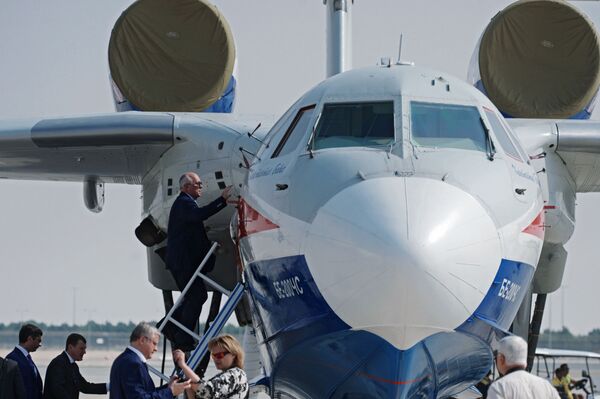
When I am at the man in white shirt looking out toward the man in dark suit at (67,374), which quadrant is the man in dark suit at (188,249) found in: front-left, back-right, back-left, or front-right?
front-right

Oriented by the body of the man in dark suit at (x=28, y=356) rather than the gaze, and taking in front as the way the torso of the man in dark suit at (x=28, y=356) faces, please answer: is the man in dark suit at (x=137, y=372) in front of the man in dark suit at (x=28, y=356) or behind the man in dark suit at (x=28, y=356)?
in front

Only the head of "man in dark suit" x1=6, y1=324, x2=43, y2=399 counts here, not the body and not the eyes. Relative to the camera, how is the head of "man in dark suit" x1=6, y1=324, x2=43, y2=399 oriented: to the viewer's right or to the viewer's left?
to the viewer's right

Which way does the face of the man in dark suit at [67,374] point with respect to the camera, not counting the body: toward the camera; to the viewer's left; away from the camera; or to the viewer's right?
to the viewer's right

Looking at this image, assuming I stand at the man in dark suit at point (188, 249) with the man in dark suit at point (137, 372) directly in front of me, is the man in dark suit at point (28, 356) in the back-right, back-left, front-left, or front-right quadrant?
front-right

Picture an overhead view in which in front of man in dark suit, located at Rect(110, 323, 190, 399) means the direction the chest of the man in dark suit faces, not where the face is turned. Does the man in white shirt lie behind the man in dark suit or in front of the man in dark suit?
in front

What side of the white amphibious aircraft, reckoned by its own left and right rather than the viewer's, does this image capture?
front

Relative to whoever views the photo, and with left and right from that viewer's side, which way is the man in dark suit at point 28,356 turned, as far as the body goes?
facing the viewer and to the right of the viewer

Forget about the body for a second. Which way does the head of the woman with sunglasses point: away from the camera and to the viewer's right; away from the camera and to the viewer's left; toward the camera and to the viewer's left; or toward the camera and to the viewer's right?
toward the camera and to the viewer's left

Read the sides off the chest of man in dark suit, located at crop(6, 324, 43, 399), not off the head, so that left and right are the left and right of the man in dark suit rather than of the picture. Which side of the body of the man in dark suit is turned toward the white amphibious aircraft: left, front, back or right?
front

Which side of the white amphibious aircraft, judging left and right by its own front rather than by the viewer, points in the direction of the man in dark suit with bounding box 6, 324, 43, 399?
right
